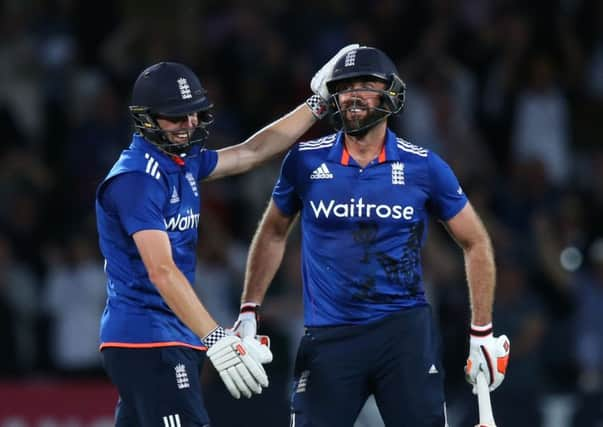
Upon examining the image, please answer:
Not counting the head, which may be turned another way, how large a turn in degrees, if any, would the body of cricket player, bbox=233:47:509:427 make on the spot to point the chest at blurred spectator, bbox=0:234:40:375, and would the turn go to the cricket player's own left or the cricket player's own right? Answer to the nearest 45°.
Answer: approximately 135° to the cricket player's own right

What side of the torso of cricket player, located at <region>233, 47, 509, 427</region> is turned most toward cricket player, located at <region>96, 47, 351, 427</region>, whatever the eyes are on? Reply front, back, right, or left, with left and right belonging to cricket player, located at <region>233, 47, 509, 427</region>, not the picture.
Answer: right

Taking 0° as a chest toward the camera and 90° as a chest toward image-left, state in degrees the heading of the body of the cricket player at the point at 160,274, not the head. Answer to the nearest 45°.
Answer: approximately 315°

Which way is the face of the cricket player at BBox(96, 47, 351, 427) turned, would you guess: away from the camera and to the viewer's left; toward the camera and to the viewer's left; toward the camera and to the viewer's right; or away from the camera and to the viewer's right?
toward the camera and to the viewer's right

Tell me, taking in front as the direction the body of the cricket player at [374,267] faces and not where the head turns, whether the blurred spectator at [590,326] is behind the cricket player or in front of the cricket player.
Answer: behind

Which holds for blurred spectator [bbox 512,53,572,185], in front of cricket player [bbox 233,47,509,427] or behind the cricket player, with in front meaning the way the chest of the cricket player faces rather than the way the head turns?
behind

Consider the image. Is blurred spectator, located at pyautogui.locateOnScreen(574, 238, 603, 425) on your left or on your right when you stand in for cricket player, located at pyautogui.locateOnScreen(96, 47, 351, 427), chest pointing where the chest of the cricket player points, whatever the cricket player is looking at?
on your left

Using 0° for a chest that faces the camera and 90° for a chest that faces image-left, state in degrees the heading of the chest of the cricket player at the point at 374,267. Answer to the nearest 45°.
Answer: approximately 0°

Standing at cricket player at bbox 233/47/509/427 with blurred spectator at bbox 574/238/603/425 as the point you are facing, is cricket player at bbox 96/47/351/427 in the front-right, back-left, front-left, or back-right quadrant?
back-left
